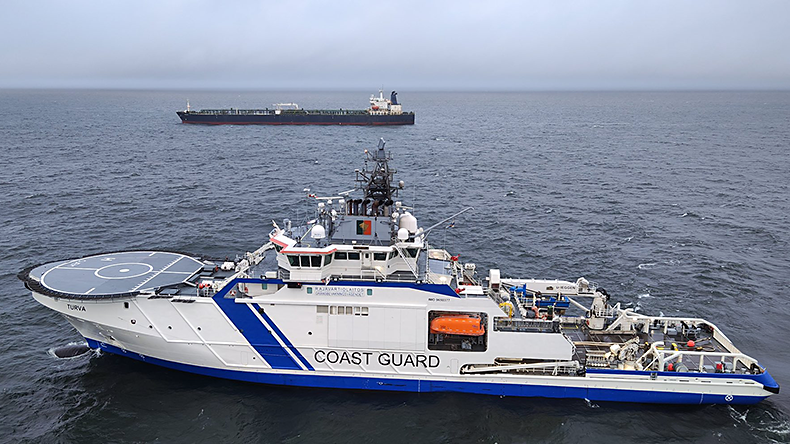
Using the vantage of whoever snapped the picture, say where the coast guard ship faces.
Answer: facing to the left of the viewer
